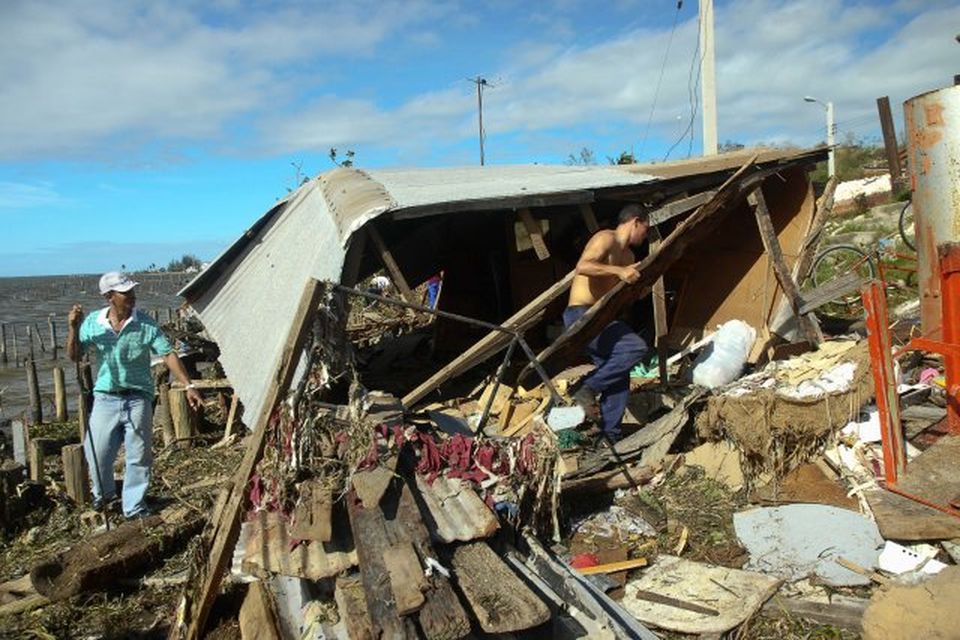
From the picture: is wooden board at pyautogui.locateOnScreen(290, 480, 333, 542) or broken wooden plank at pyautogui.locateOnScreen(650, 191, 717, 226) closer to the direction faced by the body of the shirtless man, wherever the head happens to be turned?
the broken wooden plank

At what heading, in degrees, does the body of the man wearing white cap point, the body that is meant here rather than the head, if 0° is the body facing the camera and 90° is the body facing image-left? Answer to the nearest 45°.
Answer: approximately 0°

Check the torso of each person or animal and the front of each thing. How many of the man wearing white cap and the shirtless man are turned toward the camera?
1

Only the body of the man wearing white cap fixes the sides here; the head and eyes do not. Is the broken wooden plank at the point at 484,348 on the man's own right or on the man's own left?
on the man's own left

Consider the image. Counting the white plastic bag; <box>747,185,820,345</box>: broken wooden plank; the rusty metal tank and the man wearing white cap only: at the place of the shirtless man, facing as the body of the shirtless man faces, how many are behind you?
1

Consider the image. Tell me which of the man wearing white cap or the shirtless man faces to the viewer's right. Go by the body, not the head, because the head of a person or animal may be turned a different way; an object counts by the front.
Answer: the shirtless man

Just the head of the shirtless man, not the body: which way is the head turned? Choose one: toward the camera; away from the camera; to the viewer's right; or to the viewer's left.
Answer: to the viewer's right

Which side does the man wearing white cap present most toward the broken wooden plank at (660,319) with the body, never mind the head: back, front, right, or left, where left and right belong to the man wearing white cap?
left

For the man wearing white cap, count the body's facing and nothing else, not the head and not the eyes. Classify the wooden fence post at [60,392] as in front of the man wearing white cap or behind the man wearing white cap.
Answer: behind

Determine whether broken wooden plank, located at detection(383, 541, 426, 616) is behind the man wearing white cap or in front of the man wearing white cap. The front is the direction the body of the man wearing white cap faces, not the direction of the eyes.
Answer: in front

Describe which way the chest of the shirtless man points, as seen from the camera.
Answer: to the viewer's right
